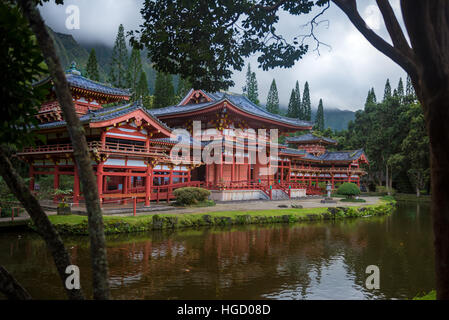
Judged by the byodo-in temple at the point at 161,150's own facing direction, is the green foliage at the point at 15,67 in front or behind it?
in front

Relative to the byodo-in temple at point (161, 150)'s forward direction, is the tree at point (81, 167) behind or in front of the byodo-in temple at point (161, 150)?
in front

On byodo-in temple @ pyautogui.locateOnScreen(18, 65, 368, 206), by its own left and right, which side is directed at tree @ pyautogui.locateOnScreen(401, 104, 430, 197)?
left

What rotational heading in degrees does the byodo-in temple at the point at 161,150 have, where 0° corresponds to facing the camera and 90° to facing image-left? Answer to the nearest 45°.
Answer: approximately 315°
